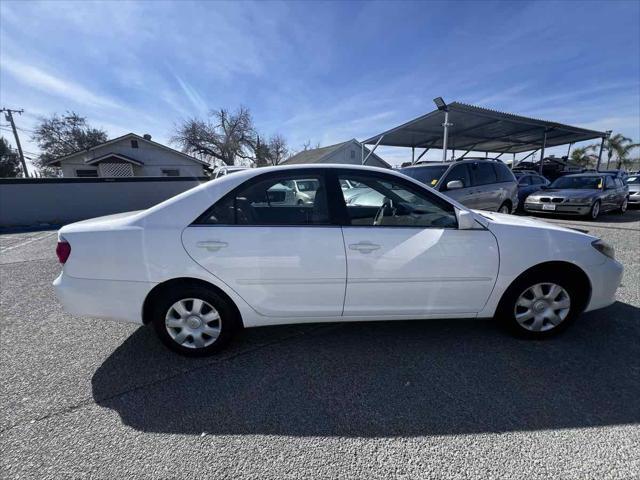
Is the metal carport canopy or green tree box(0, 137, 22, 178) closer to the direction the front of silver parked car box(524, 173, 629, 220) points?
the green tree

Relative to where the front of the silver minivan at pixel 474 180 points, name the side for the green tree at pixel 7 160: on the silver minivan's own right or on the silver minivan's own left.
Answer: on the silver minivan's own right

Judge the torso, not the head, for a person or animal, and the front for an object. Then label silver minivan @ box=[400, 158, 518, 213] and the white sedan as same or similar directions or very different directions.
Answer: very different directions

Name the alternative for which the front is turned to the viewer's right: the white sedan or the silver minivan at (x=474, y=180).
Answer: the white sedan

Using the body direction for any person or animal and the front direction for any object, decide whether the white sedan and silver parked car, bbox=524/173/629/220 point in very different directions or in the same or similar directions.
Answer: very different directions

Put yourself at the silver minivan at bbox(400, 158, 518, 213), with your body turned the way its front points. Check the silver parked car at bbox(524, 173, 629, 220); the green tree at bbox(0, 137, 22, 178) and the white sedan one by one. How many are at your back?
1

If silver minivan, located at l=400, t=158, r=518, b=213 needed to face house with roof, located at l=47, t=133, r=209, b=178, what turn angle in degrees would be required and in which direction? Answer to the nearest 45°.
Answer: approximately 45° to its right

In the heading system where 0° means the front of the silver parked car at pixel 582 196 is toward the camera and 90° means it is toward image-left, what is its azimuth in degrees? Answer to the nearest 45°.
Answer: approximately 45°

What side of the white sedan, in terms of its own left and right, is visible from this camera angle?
right

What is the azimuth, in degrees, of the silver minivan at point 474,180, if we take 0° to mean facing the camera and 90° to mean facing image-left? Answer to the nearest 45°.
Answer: approximately 45°
